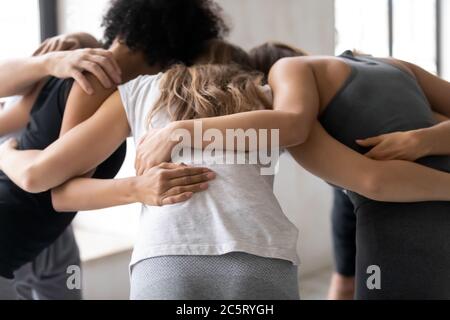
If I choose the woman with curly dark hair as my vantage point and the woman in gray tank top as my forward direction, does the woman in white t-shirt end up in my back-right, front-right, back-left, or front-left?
front-right

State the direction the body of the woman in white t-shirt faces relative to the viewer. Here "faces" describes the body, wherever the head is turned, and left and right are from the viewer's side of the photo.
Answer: facing away from the viewer
